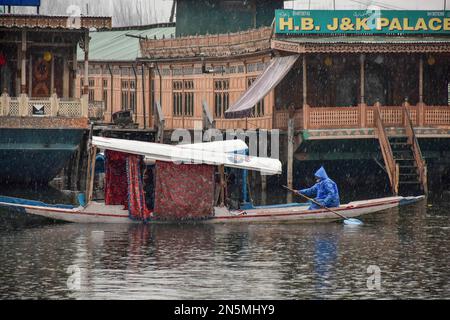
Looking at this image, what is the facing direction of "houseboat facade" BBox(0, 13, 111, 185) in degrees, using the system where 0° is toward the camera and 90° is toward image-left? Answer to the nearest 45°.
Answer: approximately 0°

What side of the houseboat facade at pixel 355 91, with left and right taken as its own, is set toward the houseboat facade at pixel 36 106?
right

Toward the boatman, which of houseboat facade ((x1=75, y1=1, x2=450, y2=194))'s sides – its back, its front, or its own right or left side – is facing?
front

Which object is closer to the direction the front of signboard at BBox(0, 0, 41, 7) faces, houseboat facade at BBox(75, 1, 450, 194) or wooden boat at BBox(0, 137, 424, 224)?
the wooden boat

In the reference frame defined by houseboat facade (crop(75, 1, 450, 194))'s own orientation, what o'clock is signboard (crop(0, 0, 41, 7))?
The signboard is roughly at 3 o'clock from the houseboat facade.

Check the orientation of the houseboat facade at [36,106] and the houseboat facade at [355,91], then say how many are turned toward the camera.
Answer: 2

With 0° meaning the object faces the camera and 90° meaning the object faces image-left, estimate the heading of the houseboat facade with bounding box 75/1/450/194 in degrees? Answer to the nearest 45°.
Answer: approximately 0°

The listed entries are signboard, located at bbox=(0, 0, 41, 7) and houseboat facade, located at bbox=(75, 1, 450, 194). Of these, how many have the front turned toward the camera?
2

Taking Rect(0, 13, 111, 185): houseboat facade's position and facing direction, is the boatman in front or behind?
in front
